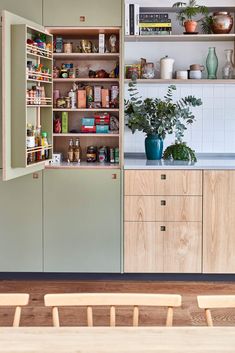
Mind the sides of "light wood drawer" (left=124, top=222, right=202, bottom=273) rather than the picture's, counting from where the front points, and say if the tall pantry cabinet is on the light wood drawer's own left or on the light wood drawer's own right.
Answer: on the light wood drawer's own right

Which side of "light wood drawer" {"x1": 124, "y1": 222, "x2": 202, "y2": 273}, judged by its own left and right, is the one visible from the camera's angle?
front

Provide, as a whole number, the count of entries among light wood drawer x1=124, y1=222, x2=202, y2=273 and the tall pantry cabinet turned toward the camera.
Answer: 2

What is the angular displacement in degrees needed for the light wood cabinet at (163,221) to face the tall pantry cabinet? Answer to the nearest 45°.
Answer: approximately 90° to its right

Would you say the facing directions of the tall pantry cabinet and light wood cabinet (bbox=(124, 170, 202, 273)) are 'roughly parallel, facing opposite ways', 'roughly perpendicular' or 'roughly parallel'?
roughly parallel

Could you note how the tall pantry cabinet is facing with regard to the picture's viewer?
facing the viewer
